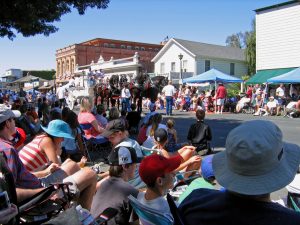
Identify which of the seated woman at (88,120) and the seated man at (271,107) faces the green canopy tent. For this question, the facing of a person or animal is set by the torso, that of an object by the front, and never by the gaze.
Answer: the seated woman

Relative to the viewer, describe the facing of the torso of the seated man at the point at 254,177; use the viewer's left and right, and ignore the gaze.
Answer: facing away from the viewer

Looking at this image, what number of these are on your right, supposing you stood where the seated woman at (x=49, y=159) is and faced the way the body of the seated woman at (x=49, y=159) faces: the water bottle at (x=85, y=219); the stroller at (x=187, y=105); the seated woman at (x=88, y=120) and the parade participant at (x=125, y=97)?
1

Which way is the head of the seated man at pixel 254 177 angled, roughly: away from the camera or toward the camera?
away from the camera

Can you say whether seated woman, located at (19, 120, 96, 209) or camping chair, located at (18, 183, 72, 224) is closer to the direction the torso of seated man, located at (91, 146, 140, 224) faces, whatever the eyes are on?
the seated woman

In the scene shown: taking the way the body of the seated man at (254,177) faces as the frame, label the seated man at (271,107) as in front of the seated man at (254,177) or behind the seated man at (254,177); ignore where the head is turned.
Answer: in front

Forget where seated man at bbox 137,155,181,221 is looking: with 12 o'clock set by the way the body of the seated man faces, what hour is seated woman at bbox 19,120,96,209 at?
The seated woman is roughly at 9 o'clock from the seated man.

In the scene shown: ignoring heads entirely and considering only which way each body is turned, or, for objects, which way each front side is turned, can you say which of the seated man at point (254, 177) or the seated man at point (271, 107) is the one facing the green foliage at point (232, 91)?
the seated man at point (254, 177)

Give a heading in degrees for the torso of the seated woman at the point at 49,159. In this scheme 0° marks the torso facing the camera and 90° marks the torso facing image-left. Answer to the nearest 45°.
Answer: approximately 270°

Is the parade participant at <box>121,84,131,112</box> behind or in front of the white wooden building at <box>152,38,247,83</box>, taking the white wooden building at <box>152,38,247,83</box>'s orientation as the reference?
in front

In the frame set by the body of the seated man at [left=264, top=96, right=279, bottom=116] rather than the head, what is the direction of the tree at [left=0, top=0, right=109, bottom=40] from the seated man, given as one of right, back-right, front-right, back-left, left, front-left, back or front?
front

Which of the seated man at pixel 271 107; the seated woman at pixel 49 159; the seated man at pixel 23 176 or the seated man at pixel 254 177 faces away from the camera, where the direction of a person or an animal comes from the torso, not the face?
the seated man at pixel 254 177

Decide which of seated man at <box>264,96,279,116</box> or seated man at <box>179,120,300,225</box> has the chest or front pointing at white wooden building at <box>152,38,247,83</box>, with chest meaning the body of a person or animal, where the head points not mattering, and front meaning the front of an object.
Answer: seated man at <box>179,120,300,225</box>

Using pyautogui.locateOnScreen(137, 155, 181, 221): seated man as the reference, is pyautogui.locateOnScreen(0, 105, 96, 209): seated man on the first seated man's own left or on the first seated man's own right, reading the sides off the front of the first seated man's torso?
on the first seated man's own left

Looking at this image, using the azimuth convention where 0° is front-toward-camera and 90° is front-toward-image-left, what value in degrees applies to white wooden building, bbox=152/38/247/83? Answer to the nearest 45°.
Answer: approximately 45°

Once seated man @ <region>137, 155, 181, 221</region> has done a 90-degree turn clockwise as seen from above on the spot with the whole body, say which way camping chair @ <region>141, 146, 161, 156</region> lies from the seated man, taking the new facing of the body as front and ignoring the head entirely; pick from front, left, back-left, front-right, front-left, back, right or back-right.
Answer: back-left

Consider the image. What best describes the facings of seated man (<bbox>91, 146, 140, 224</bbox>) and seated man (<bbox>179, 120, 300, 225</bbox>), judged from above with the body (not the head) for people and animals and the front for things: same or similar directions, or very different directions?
same or similar directions
